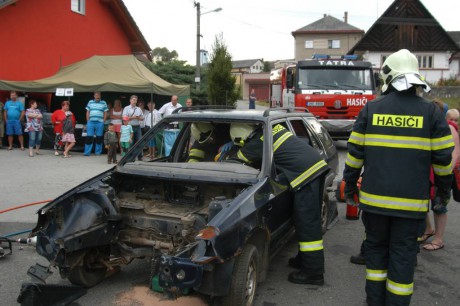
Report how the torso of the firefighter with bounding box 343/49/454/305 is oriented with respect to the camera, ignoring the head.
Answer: away from the camera

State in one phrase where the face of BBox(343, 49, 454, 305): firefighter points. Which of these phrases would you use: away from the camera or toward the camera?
away from the camera

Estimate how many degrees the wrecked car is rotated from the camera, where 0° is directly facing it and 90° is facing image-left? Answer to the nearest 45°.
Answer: approximately 45°

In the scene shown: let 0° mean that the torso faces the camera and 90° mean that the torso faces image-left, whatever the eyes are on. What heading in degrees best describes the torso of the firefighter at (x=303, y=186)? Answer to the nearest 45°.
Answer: approximately 90°

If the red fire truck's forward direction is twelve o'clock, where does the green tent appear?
The green tent is roughly at 3 o'clock from the red fire truck.

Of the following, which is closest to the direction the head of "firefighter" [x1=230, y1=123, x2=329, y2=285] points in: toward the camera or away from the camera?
away from the camera

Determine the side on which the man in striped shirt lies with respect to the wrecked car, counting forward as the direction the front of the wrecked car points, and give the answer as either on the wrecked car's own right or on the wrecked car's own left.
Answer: on the wrecked car's own right

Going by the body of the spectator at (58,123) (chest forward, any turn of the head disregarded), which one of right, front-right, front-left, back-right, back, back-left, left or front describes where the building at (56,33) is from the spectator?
back-left

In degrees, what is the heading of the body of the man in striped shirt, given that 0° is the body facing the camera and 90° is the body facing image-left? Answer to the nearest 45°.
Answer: approximately 0°
